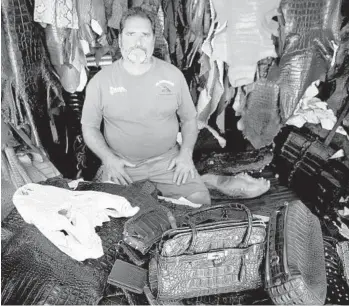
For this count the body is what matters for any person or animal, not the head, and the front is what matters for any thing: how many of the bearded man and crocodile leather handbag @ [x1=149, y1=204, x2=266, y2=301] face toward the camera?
2

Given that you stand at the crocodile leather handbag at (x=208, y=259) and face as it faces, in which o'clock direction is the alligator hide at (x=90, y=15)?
The alligator hide is roughly at 5 o'clock from the crocodile leather handbag.

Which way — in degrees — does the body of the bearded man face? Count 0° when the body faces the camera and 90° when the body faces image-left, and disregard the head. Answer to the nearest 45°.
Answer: approximately 0°

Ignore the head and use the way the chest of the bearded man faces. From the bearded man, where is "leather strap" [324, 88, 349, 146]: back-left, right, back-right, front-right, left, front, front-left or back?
left

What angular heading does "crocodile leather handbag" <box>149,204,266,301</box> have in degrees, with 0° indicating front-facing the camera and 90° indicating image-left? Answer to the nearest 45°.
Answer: approximately 0°

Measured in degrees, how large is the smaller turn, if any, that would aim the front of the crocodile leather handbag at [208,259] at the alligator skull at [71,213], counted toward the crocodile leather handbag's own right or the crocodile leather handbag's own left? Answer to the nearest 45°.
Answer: approximately 90° to the crocodile leather handbag's own right
